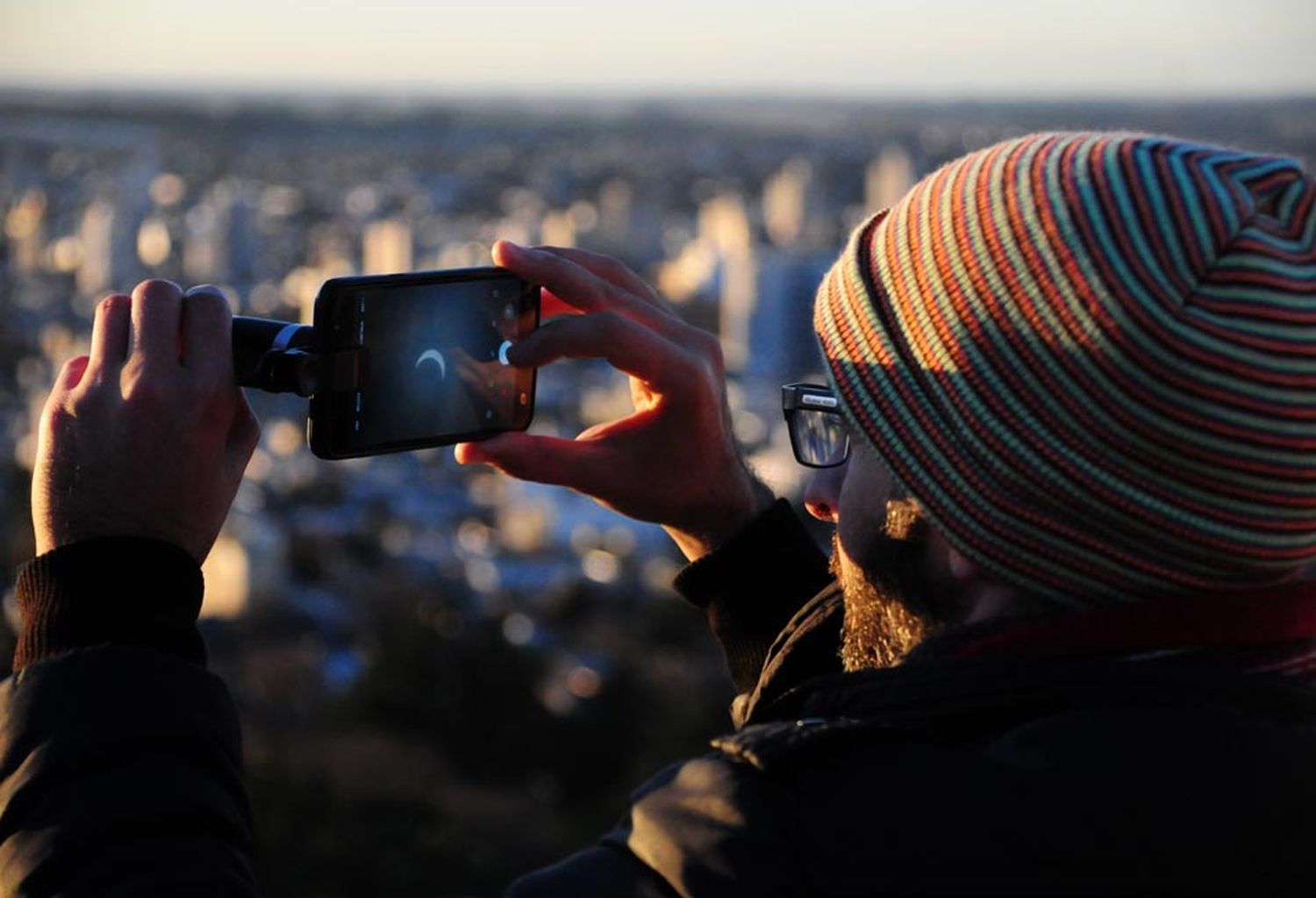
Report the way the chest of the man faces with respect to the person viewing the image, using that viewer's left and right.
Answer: facing away from the viewer and to the left of the viewer

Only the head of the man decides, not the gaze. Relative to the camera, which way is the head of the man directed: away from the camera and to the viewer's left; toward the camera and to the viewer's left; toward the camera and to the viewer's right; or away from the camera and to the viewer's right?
away from the camera and to the viewer's left

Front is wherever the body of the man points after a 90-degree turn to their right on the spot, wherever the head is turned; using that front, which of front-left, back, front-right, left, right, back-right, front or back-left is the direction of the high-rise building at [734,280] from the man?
front-left

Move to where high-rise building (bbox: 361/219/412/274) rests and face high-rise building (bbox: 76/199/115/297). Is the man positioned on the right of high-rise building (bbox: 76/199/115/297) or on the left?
left

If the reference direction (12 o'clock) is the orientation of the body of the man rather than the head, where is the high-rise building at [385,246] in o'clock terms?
The high-rise building is roughly at 1 o'clock from the man.

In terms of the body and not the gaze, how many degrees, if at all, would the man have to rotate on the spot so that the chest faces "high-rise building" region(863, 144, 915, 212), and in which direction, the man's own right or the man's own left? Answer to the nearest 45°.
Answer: approximately 45° to the man's own right

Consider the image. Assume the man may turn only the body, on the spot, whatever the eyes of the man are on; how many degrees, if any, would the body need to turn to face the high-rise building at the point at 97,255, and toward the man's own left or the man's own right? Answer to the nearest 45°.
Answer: approximately 45° to the man's own right

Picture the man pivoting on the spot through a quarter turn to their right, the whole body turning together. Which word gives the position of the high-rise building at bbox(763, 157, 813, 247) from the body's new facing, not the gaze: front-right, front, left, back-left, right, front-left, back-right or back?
front-left
